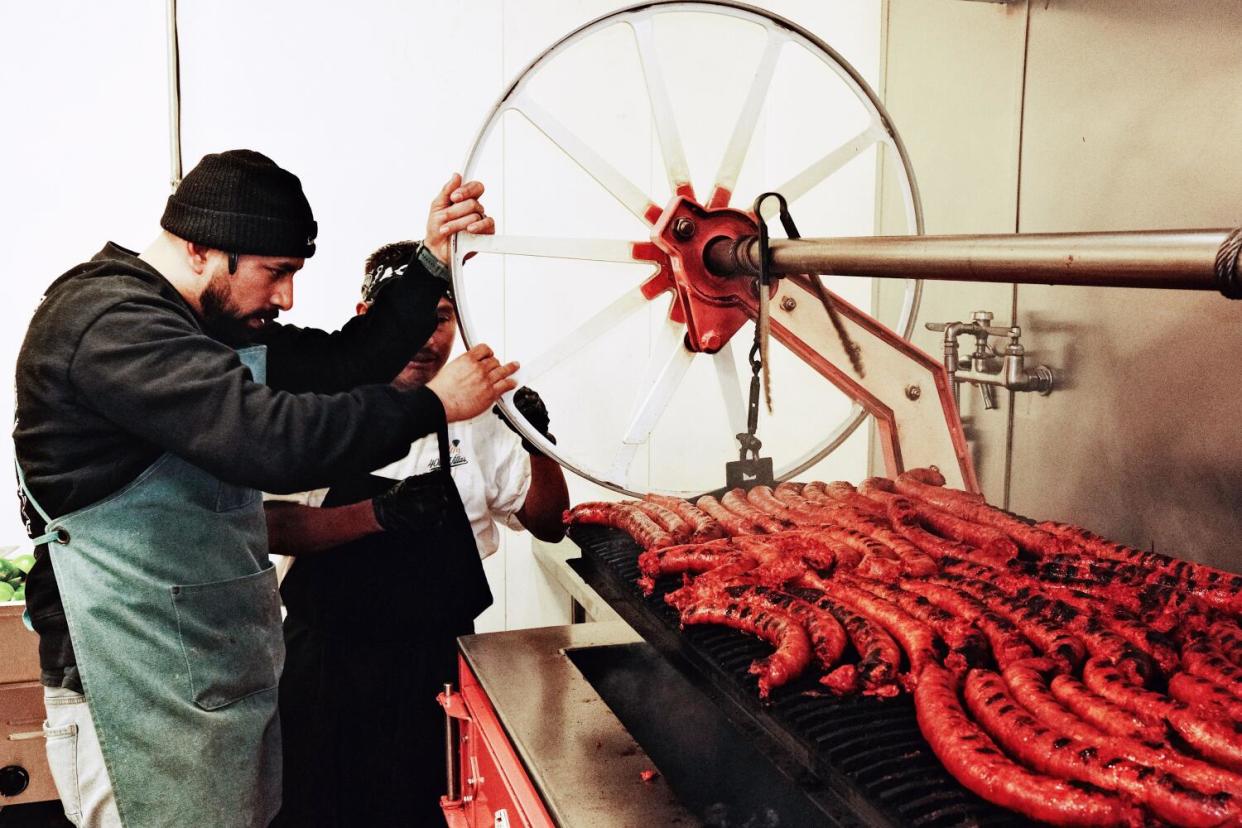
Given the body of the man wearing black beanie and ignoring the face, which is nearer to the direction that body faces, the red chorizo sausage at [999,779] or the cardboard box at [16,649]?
the red chorizo sausage

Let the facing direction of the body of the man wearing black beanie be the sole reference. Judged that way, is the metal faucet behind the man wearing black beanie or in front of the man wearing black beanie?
in front

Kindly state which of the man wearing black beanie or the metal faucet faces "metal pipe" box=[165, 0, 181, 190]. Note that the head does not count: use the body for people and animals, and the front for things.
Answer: the metal faucet

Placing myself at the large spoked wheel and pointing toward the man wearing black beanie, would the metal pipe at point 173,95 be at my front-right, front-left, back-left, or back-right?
front-right

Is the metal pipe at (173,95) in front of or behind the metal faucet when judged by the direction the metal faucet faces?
in front

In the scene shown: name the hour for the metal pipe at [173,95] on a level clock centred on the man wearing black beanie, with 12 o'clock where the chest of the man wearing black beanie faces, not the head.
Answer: The metal pipe is roughly at 9 o'clock from the man wearing black beanie.

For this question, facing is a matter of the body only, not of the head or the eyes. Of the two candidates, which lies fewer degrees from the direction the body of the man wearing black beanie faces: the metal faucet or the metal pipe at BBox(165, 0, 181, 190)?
the metal faucet

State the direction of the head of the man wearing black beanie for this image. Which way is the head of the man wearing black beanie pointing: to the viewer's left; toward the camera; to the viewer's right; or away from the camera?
to the viewer's right

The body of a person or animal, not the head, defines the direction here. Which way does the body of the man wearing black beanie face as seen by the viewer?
to the viewer's right

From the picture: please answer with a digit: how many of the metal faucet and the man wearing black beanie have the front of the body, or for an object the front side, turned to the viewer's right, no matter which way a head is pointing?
1

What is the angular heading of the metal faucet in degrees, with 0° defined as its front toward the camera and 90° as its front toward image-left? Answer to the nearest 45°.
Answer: approximately 90°

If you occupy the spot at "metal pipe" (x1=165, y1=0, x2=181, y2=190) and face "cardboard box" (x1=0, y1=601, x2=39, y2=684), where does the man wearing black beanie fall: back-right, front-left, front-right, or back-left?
front-left

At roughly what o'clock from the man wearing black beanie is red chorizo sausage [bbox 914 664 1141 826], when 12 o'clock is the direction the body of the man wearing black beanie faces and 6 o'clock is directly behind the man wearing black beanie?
The red chorizo sausage is roughly at 2 o'clock from the man wearing black beanie.

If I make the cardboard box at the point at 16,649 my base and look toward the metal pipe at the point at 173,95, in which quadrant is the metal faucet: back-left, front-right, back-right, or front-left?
front-right
